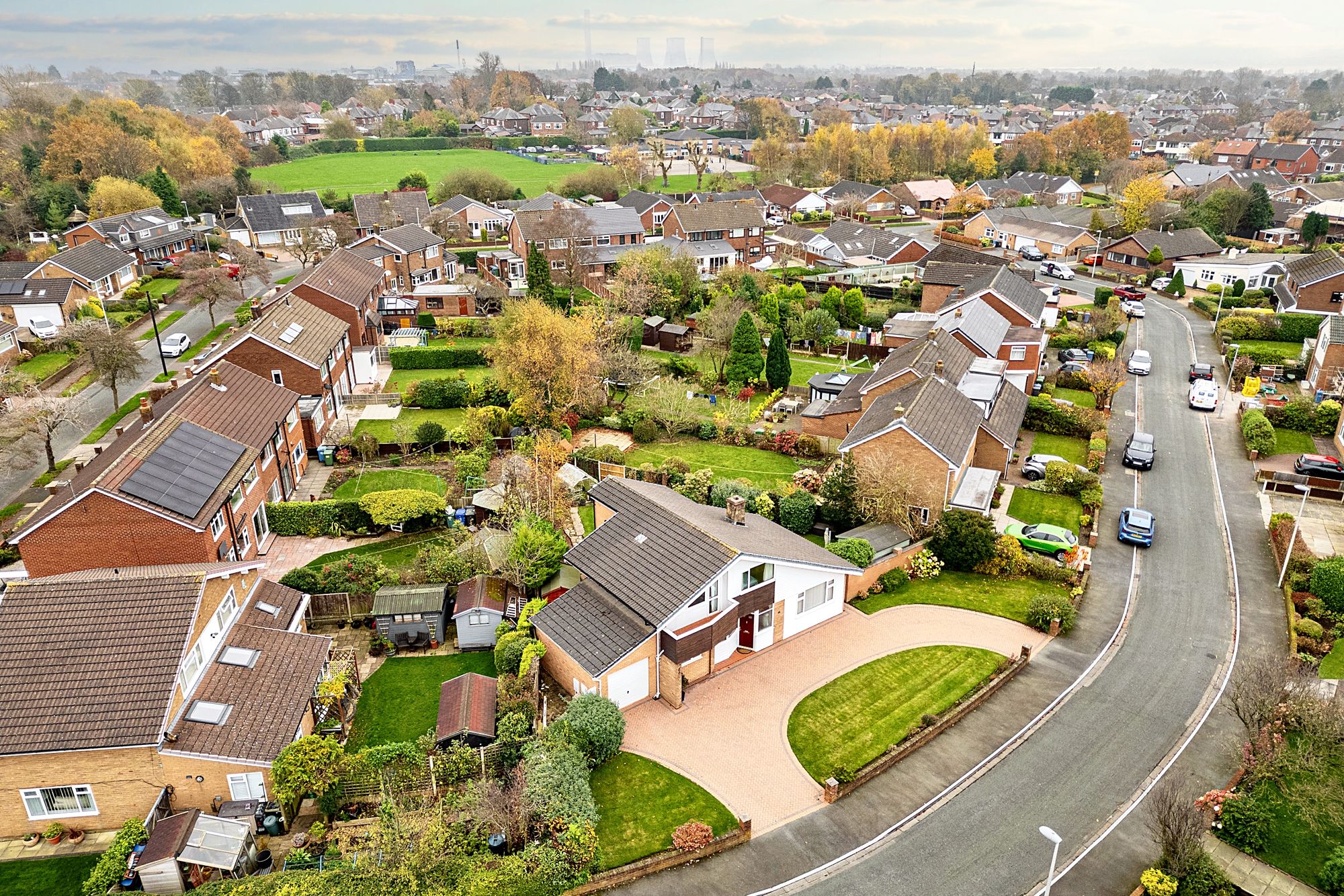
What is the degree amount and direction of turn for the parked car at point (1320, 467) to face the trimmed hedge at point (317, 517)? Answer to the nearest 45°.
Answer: approximately 135° to its right

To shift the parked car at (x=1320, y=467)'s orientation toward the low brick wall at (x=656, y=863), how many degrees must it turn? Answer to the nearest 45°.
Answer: approximately 90° to its right

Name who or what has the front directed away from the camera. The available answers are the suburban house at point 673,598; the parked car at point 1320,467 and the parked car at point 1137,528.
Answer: the parked car at point 1137,528

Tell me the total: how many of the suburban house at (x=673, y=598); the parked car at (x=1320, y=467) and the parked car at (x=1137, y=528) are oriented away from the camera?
1

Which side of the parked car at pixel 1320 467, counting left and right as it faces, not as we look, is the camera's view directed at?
right

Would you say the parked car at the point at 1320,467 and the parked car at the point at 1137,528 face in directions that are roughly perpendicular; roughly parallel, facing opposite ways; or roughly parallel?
roughly perpendicular

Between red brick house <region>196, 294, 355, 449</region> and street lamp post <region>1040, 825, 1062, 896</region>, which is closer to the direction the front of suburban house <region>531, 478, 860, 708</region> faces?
the street lamp post

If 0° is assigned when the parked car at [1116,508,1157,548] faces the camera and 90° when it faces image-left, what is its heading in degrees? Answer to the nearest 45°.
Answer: approximately 180°

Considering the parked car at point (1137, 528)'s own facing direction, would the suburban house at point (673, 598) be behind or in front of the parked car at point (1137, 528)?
behind

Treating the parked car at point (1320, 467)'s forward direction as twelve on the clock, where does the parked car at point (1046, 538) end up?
the parked car at point (1046, 538) is roughly at 4 o'clock from the parked car at point (1320, 467).

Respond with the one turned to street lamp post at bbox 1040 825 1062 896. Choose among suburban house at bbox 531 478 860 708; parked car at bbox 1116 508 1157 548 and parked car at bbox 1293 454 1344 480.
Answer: the suburban house

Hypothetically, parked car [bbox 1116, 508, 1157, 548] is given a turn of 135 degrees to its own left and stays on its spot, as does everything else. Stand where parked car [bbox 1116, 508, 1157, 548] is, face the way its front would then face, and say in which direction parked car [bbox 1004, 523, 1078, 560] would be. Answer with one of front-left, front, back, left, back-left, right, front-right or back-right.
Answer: front

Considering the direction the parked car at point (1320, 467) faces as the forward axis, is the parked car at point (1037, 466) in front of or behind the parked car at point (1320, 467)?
behind

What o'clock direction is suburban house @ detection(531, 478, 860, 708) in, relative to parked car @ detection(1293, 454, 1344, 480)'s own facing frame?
The suburban house is roughly at 4 o'clock from the parked car.

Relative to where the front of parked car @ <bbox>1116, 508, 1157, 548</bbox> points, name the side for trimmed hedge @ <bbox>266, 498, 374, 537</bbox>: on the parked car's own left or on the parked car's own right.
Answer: on the parked car's own left

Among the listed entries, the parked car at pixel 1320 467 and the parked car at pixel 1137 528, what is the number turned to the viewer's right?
1
